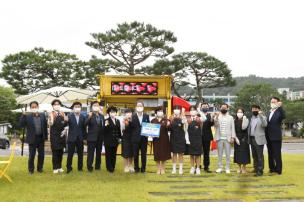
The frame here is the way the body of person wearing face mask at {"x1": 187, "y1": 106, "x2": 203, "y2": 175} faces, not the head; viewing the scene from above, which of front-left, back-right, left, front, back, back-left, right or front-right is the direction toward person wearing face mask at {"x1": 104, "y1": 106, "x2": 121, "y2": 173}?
right

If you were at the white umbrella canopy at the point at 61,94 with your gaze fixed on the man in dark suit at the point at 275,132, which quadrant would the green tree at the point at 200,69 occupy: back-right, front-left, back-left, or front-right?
back-left

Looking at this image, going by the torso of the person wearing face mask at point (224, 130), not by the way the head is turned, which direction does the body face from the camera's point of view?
toward the camera

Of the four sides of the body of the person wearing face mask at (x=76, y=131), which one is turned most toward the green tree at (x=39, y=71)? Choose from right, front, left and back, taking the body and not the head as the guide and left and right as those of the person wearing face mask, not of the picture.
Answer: back

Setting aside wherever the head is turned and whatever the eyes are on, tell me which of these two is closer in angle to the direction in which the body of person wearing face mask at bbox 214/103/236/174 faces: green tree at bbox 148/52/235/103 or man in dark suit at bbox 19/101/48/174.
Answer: the man in dark suit

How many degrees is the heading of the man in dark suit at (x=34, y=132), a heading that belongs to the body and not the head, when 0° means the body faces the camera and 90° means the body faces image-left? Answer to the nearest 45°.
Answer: approximately 0°

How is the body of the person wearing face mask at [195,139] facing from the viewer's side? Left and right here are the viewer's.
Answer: facing the viewer

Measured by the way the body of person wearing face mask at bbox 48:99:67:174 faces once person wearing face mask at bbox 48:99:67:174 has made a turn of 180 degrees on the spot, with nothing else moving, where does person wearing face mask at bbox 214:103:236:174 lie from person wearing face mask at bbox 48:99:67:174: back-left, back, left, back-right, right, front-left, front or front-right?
right

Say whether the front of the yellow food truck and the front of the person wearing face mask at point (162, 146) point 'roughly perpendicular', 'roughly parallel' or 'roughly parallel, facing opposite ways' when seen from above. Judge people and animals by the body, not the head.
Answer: roughly perpendicular

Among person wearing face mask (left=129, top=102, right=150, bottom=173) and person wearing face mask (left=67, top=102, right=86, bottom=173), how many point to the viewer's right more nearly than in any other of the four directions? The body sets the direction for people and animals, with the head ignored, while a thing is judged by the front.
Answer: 0

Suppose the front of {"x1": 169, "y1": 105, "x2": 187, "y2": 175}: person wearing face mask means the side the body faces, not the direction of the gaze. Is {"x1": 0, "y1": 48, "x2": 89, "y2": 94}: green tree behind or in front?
behind

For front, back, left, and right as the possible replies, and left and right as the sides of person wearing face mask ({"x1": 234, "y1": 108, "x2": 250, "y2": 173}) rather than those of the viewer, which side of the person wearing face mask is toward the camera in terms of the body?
front

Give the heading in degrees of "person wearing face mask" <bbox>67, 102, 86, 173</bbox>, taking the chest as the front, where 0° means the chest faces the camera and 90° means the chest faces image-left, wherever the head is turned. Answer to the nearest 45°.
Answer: approximately 0°

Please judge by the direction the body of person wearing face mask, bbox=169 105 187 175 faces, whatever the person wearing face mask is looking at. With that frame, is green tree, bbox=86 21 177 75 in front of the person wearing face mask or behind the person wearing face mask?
behind
